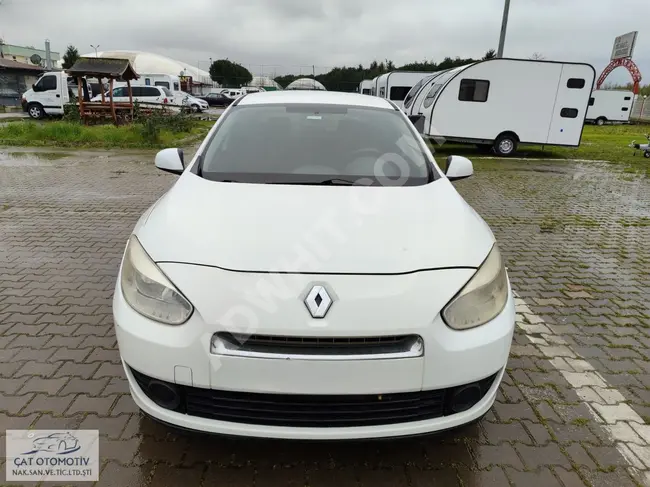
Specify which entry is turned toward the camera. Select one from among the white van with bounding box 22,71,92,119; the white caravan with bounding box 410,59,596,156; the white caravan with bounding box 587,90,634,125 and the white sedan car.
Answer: the white sedan car

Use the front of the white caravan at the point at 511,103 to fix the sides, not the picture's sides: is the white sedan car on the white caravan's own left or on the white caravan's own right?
on the white caravan's own left

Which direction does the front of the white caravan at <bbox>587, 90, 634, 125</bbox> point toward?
to the viewer's left

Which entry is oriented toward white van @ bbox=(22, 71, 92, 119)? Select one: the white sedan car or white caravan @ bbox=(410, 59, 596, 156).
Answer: white caravan @ bbox=(410, 59, 596, 156)

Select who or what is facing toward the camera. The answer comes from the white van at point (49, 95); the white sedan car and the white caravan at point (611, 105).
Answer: the white sedan car

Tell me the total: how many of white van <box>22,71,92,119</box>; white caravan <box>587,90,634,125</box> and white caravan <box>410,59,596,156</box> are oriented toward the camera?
0

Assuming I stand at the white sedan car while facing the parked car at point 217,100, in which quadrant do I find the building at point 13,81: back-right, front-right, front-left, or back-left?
front-left

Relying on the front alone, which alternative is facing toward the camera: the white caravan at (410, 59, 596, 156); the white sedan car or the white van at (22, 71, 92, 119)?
the white sedan car

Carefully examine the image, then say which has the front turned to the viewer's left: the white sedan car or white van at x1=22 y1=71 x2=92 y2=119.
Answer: the white van

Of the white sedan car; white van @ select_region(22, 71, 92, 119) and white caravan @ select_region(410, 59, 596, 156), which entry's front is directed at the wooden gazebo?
white caravan @ select_region(410, 59, 596, 156)

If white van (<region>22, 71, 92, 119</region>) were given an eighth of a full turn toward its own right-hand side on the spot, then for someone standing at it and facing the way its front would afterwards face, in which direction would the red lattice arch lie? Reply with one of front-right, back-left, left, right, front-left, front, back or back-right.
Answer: back-right

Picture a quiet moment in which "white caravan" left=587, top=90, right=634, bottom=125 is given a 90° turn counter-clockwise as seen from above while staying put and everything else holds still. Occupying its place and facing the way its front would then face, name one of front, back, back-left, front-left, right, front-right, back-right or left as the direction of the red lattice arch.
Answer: back

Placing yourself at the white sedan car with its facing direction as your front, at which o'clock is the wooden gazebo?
The wooden gazebo is roughly at 5 o'clock from the white sedan car.

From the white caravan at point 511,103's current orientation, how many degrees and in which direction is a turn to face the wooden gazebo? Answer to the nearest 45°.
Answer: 0° — it already faces it

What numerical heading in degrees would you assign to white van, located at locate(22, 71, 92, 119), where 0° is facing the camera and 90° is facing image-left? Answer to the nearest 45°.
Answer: approximately 90°

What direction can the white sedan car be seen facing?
toward the camera

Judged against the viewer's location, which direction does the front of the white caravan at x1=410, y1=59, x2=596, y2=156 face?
facing to the left of the viewer
